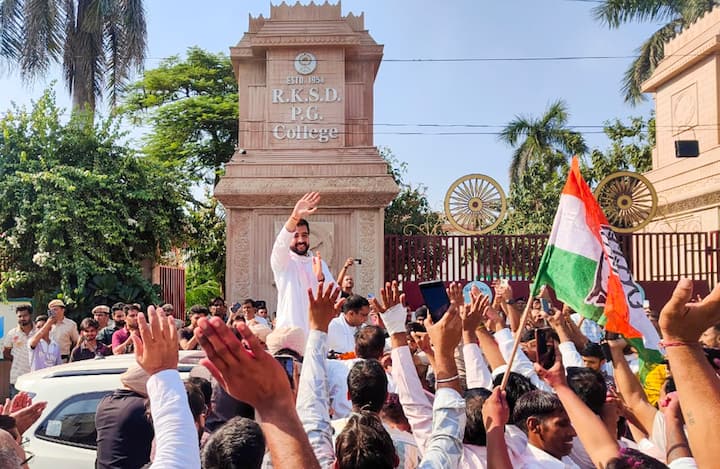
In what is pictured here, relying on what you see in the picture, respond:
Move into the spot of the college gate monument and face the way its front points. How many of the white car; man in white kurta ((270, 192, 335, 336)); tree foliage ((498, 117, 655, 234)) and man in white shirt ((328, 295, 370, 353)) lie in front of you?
3

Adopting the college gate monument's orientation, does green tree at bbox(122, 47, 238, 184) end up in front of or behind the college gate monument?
behind

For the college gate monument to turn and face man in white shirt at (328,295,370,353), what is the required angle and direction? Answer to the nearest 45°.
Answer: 0° — it already faces them

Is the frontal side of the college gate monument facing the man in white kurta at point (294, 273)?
yes

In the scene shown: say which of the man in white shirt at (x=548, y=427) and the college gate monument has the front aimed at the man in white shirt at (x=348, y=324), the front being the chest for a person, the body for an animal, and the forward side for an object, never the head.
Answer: the college gate monument
